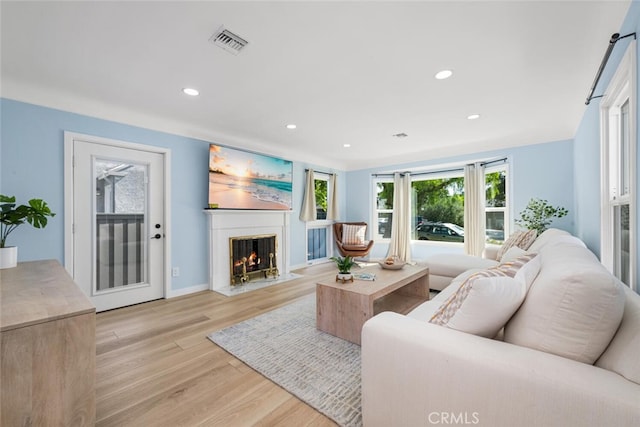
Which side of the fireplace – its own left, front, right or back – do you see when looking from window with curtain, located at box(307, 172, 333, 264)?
left

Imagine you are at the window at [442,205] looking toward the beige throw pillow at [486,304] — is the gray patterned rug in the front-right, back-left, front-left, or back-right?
front-right

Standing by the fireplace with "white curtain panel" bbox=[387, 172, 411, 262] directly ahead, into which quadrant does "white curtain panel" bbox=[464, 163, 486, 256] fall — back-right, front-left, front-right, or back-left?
front-right

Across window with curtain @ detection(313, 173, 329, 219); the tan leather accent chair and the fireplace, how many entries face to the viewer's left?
0

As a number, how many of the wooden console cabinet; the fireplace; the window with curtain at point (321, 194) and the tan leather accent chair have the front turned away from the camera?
0

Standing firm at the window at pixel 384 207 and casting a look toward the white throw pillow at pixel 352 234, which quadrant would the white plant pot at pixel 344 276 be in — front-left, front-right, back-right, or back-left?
front-left

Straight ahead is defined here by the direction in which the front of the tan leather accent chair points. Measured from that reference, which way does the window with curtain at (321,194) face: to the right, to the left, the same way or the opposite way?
the same way

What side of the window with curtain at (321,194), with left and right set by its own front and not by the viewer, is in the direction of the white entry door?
right

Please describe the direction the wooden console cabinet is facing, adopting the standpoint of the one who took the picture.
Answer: facing to the right of the viewer

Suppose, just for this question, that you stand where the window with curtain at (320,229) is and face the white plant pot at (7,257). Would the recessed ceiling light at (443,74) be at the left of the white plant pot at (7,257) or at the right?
left

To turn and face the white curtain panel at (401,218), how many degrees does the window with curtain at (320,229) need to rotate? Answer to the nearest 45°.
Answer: approximately 45° to its left

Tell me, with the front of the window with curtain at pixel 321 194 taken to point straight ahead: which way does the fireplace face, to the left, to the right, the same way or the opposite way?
the same way

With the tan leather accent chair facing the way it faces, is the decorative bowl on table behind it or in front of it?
in front

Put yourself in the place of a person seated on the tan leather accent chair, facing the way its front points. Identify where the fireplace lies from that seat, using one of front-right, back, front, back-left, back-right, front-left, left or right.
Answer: right

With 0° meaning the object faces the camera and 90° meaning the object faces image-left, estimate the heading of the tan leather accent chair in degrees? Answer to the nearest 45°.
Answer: approximately 315°

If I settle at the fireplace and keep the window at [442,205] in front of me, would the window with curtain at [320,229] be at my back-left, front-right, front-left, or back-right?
front-left

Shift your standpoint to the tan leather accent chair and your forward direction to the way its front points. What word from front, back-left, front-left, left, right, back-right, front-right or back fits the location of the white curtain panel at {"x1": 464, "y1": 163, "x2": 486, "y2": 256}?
front-left
